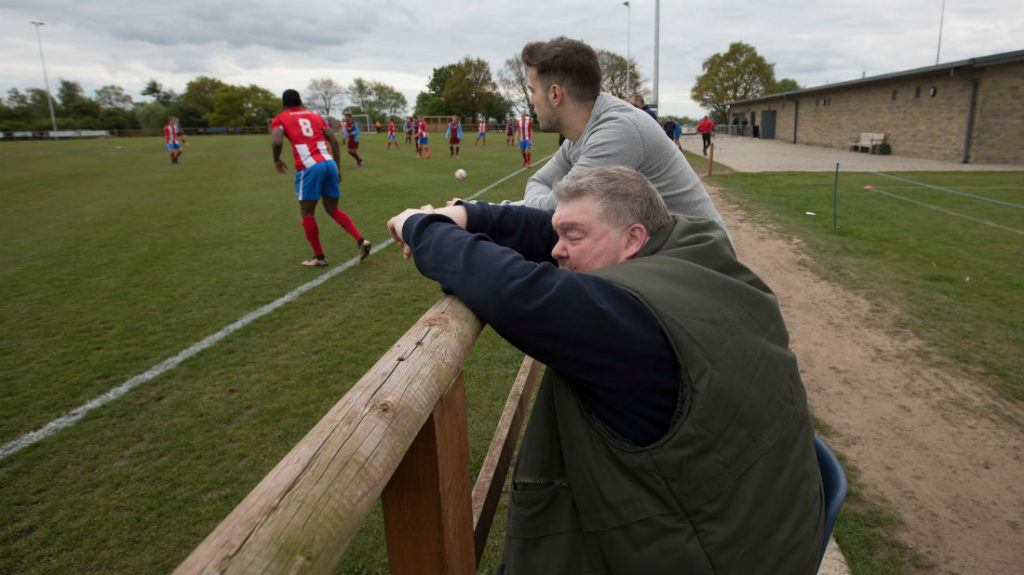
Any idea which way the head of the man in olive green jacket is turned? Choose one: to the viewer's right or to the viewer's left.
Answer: to the viewer's left

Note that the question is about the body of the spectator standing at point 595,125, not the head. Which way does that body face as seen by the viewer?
to the viewer's left

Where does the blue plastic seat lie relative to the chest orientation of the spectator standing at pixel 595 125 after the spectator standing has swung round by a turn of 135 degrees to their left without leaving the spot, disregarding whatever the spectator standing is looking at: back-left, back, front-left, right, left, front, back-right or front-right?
front

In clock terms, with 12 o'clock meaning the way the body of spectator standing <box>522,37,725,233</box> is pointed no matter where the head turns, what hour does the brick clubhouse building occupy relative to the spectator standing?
The brick clubhouse building is roughly at 4 o'clock from the spectator standing.

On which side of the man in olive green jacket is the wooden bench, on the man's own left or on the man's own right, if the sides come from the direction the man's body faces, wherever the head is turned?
on the man's own right

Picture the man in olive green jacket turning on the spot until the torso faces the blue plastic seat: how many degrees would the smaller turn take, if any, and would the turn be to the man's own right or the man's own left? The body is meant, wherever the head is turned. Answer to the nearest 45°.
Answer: approximately 135° to the man's own right

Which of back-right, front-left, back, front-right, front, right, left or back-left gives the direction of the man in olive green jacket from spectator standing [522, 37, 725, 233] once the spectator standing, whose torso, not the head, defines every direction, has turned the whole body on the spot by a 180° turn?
right

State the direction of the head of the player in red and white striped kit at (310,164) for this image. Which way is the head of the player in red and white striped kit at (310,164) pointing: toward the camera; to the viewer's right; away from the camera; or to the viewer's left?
away from the camera

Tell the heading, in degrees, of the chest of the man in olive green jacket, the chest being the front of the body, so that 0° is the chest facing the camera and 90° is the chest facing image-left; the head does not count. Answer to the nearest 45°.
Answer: approximately 90°

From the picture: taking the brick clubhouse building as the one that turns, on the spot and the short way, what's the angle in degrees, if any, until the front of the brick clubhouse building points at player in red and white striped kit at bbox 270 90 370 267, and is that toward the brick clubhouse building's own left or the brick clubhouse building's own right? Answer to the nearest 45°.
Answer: approximately 45° to the brick clubhouse building's own left
